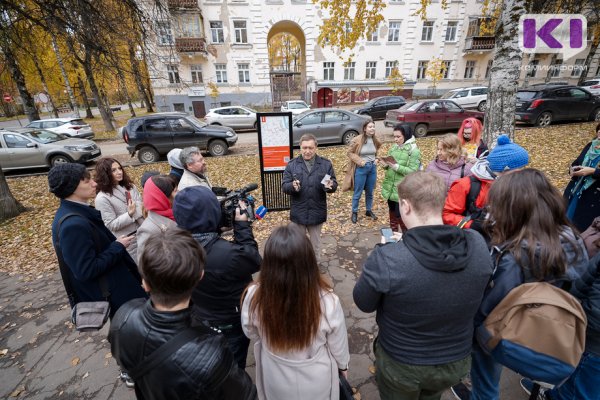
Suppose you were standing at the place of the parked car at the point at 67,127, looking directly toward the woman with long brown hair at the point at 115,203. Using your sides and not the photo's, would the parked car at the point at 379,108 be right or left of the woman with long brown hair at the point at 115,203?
left

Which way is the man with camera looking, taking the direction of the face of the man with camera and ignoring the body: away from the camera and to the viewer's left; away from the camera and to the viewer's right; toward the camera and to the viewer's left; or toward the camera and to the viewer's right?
away from the camera and to the viewer's right

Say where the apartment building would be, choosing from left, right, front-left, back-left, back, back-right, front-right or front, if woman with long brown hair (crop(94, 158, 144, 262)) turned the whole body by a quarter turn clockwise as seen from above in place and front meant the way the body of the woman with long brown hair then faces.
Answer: back

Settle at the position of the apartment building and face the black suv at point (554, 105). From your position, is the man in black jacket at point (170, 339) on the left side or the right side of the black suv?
right

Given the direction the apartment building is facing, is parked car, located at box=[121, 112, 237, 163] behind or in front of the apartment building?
in front

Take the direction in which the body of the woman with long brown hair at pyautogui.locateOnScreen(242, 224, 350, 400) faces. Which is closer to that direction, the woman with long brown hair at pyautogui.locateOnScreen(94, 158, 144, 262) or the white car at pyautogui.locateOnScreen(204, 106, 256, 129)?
the white car

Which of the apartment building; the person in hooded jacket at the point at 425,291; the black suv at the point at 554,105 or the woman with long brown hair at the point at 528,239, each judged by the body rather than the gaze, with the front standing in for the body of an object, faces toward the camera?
the apartment building

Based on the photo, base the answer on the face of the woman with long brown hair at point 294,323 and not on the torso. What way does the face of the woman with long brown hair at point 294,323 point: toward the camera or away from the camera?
away from the camera

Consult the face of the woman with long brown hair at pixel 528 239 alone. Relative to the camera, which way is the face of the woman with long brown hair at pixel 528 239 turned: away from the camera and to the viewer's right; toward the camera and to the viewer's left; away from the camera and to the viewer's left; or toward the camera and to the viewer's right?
away from the camera and to the viewer's left

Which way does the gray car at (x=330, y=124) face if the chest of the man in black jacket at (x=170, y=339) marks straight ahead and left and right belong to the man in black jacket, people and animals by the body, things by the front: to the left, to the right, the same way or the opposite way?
to the left

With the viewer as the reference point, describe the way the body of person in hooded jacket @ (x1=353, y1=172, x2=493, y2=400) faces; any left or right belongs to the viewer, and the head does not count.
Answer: facing away from the viewer and to the left of the viewer

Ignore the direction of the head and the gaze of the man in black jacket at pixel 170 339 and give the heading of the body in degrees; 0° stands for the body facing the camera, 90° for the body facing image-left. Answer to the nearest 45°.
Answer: approximately 225°

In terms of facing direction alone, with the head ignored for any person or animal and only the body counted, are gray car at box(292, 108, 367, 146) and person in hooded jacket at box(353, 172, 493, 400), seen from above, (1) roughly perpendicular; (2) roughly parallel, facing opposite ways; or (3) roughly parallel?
roughly perpendicular

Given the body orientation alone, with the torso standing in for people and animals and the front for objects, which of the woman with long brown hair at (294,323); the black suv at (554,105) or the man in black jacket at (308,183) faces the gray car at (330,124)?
the woman with long brown hair

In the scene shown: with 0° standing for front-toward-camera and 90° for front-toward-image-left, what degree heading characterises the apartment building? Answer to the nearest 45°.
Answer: approximately 0°

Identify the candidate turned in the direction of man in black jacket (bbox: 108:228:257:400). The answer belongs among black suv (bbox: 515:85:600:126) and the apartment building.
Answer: the apartment building

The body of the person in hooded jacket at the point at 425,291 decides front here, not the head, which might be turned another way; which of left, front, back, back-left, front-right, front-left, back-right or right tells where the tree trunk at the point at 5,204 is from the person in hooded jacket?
front-left
